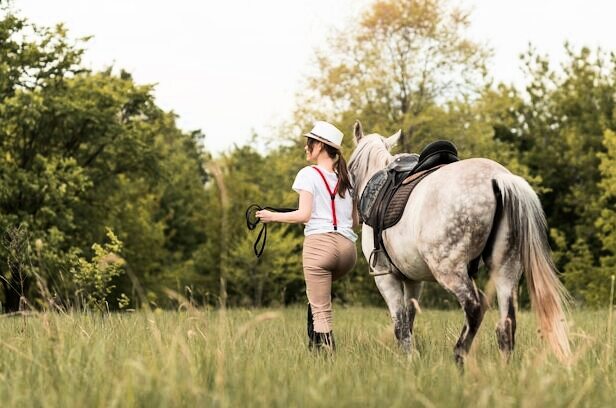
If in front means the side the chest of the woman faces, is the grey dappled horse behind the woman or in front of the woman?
behind

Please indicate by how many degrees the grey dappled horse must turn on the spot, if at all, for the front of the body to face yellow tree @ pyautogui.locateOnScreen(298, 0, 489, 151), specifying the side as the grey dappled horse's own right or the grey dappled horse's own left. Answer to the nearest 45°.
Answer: approximately 45° to the grey dappled horse's own right

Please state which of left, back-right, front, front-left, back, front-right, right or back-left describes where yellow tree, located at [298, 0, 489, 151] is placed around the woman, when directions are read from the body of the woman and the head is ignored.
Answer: front-right

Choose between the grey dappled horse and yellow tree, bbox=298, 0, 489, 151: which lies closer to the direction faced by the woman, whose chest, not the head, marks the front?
the yellow tree

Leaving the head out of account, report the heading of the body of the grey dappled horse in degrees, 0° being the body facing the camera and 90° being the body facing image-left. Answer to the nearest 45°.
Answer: approximately 135°

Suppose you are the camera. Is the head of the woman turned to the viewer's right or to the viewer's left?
to the viewer's left

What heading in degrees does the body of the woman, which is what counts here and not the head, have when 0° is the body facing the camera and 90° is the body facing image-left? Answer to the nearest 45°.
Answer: approximately 135°

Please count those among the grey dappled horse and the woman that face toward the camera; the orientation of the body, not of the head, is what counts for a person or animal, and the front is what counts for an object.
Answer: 0
